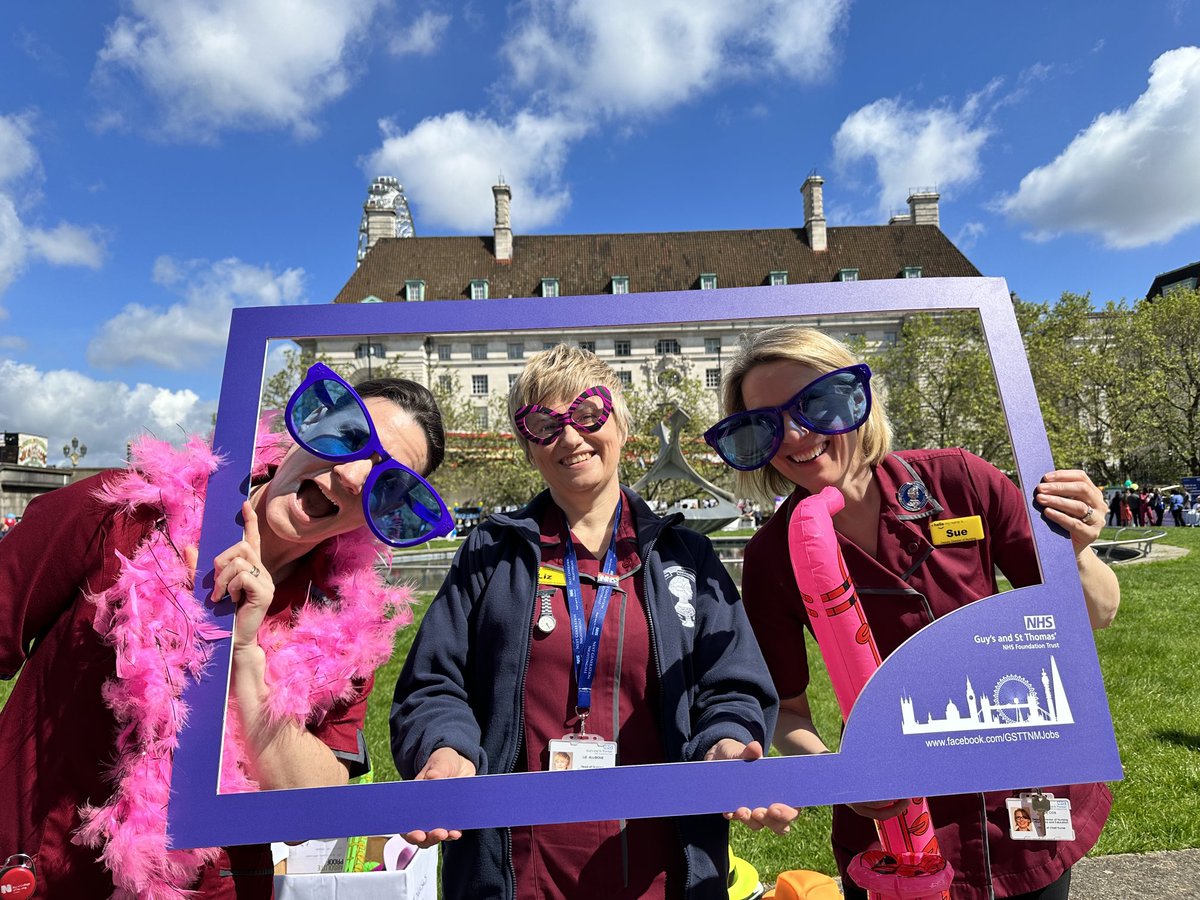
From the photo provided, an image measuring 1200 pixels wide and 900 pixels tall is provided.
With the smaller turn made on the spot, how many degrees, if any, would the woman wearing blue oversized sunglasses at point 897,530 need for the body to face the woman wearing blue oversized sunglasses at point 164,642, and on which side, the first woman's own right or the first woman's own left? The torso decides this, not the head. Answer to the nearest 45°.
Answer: approximately 45° to the first woman's own right

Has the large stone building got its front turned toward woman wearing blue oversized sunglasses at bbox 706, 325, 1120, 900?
yes

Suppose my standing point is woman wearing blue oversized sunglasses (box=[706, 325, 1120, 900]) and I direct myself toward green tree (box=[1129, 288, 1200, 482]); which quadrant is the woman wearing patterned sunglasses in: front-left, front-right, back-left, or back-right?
back-left

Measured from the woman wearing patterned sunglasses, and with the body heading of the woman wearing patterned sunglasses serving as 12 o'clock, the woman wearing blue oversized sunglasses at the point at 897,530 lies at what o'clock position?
The woman wearing blue oversized sunglasses is roughly at 9 o'clock from the woman wearing patterned sunglasses.

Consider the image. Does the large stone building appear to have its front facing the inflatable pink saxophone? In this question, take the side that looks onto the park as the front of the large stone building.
yes

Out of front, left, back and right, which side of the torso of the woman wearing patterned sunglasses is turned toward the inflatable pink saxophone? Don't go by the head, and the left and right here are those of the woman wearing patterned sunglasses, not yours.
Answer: left

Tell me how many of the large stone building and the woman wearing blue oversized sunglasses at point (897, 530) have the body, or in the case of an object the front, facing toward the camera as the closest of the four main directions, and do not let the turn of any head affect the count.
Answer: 2

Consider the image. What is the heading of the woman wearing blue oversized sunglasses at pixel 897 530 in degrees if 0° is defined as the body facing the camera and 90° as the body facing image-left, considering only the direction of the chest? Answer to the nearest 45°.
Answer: approximately 0°
